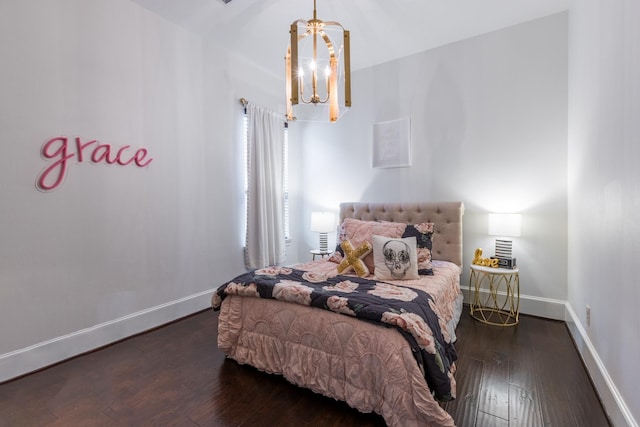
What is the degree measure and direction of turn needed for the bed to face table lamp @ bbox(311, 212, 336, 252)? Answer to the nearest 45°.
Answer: approximately 135° to its right

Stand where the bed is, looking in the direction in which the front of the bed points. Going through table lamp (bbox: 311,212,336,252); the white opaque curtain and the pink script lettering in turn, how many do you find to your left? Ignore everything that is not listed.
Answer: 0

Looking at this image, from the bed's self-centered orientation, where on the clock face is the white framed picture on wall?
The white framed picture on wall is roughly at 5 o'clock from the bed.

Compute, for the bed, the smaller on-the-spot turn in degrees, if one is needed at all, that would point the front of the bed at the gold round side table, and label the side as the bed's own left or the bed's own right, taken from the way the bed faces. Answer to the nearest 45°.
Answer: approximately 180°

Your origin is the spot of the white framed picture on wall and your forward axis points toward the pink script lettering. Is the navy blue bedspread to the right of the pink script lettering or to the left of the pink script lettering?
left

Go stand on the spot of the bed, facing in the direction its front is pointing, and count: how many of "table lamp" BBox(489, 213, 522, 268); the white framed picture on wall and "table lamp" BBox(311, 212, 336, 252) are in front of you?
0

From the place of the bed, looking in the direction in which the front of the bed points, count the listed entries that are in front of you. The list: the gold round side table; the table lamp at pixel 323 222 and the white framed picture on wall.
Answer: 0

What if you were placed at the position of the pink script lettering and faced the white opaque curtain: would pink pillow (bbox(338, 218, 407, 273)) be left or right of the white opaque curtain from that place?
right

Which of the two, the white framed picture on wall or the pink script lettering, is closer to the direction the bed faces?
the pink script lettering

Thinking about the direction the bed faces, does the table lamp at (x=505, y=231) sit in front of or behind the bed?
behind

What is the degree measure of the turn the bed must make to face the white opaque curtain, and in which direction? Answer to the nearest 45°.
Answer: approximately 90° to its right
